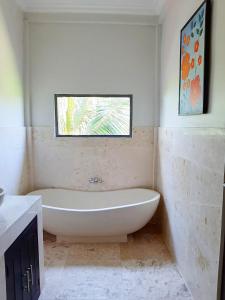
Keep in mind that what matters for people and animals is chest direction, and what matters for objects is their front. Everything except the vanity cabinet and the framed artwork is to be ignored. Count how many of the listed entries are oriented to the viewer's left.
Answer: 1

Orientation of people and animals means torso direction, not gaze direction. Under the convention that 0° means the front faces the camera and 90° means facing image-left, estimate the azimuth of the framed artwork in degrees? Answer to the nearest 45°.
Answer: approximately 90°

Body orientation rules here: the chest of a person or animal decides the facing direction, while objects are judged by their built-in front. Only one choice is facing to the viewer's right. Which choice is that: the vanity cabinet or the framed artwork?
the vanity cabinet

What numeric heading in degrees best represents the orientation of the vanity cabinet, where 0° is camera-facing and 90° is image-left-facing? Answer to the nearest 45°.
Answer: approximately 270°
